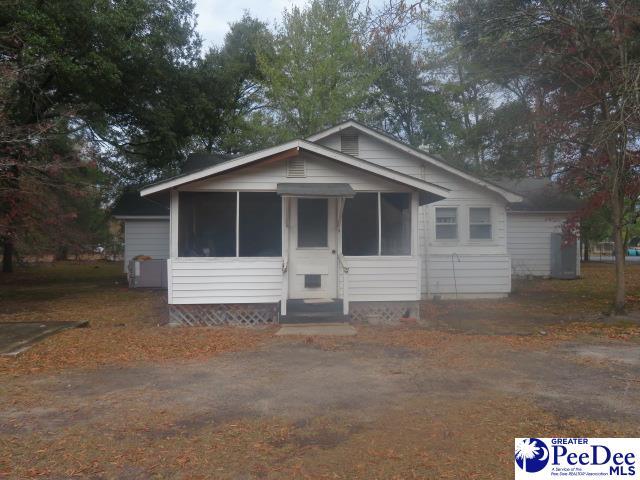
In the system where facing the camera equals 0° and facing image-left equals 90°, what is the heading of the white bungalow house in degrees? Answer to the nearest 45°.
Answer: approximately 0°

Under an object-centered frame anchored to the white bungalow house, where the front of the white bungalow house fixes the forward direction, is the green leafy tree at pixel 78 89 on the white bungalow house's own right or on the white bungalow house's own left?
on the white bungalow house's own right

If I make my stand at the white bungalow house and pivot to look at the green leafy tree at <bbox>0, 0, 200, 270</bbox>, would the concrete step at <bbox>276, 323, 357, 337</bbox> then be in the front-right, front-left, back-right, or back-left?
back-left

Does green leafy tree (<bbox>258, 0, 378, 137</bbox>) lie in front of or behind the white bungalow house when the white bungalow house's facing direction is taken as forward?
behind
